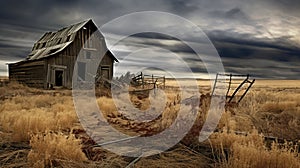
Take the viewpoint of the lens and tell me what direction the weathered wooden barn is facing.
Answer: facing the viewer and to the right of the viewer
